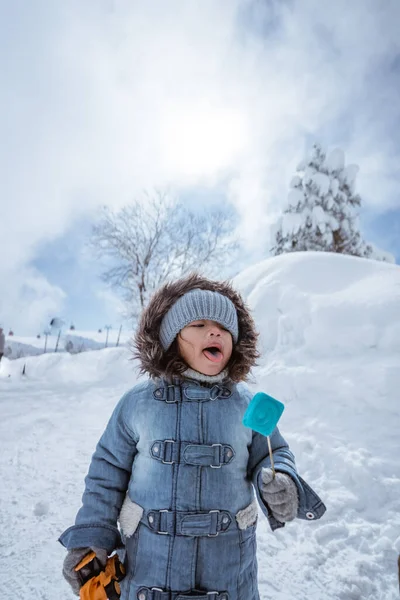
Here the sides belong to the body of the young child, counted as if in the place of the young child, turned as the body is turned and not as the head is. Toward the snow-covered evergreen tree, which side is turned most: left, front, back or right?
back

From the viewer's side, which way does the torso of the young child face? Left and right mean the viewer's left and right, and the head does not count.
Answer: facing the viewer
